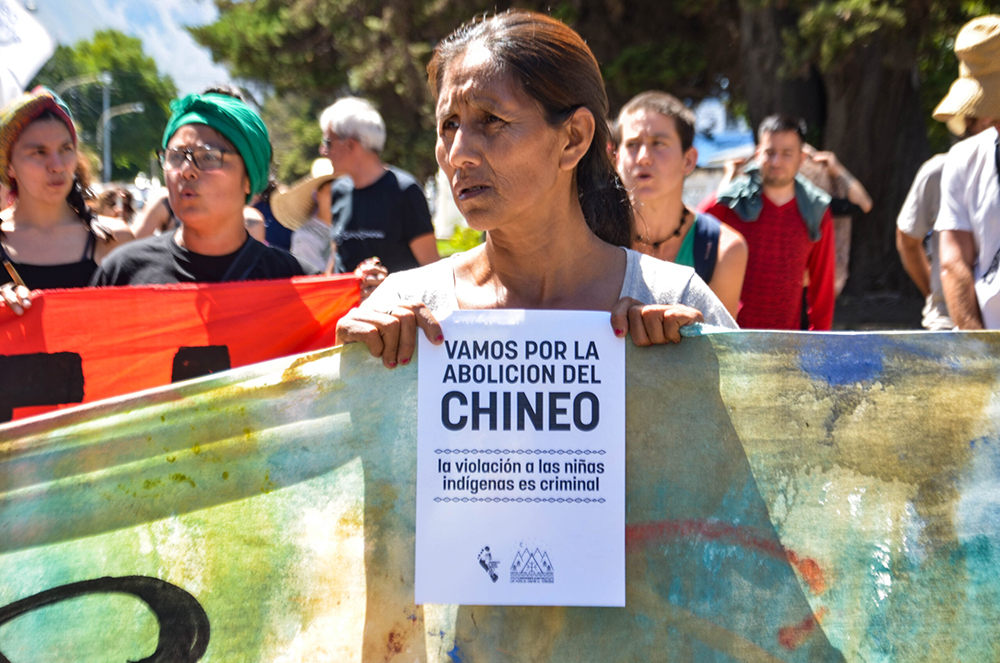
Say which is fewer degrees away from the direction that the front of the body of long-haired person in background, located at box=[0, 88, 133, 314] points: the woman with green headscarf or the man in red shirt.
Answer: the woman with green headscarf

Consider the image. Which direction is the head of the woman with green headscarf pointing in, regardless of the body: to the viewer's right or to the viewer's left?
to the viewer's left

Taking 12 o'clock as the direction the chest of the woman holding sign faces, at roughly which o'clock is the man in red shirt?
The man in red shirt is roughly at 7 o'clock from the woman holding sign.

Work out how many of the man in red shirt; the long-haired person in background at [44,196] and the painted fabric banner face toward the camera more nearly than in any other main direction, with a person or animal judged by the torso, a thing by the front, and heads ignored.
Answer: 3

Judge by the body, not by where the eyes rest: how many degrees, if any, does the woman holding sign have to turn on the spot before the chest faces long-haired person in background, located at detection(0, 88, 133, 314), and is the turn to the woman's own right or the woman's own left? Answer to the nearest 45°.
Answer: approximately 135° to the woman's own right

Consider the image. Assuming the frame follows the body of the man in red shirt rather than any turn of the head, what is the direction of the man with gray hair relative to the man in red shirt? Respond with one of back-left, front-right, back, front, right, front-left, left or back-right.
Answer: right

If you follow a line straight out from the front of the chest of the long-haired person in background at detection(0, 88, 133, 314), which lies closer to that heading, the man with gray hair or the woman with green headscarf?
the woman with green headscarf

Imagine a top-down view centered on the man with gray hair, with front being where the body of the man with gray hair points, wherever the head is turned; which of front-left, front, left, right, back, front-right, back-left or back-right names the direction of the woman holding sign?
front-left

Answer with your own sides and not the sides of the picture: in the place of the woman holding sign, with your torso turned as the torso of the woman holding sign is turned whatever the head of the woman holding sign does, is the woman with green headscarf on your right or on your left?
on your right

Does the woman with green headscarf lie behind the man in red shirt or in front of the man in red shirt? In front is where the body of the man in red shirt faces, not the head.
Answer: in front

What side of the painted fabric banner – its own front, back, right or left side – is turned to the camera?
front

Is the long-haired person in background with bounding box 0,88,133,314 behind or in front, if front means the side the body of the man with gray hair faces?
in front
